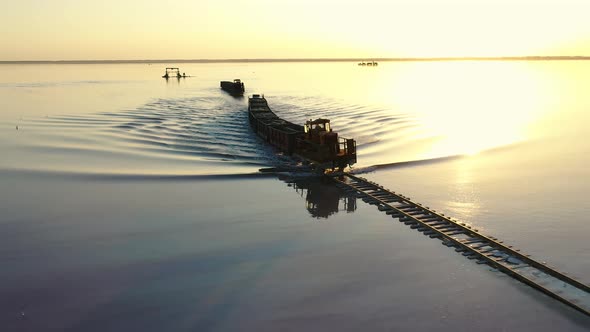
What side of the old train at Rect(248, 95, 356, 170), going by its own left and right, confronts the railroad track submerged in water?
front

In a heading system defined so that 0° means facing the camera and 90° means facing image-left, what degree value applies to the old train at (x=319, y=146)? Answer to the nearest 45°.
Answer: approximately 315°
